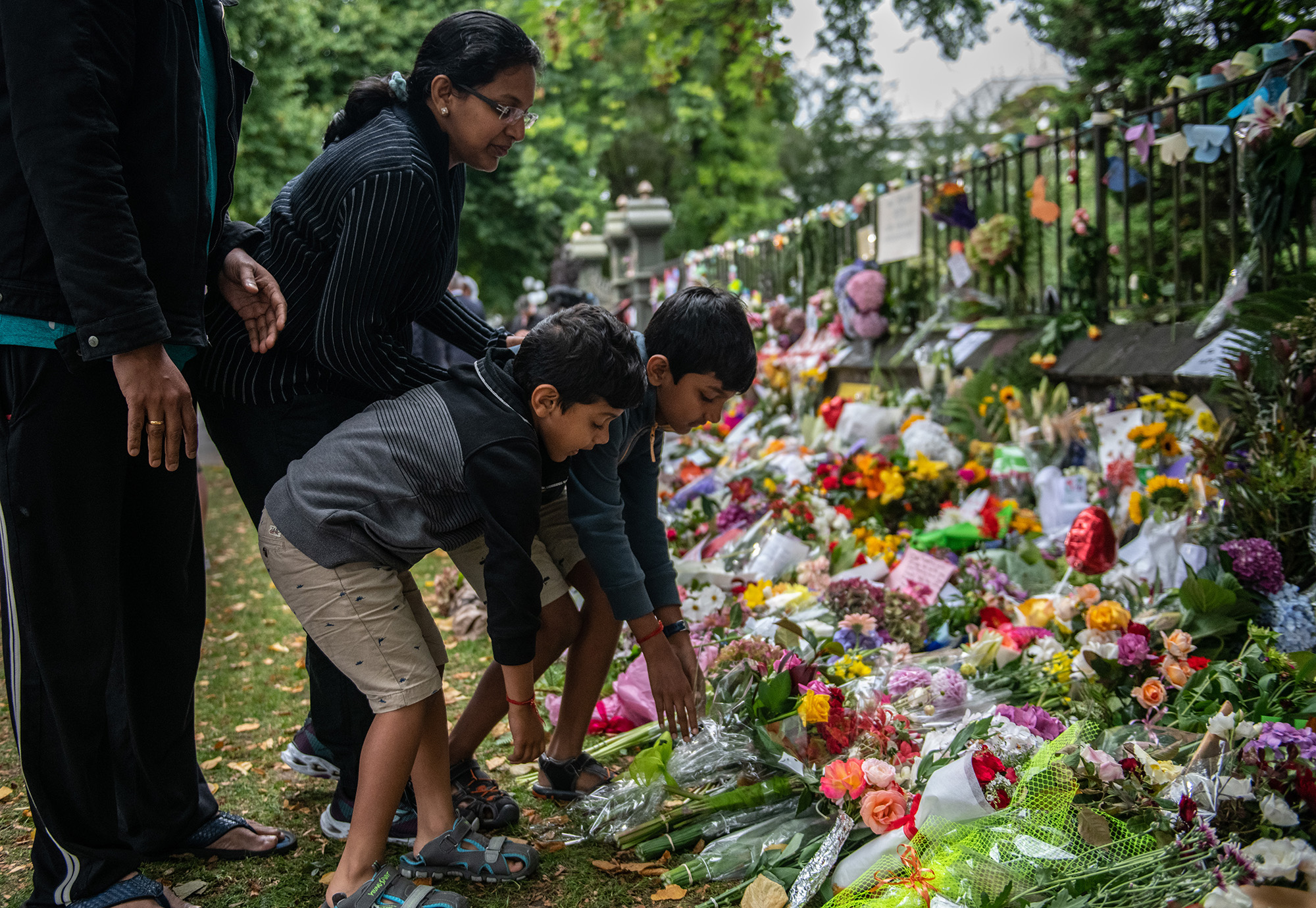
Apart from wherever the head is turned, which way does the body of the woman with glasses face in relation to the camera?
to the viewer's right

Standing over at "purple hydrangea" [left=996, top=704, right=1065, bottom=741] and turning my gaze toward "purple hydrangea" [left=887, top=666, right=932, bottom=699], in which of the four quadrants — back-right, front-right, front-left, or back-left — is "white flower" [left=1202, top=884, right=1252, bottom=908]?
back-left

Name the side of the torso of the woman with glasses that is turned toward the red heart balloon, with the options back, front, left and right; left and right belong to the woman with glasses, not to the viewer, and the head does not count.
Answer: front

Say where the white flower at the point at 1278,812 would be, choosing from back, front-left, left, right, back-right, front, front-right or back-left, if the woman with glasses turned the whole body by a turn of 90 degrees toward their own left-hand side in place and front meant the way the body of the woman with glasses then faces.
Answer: back-right

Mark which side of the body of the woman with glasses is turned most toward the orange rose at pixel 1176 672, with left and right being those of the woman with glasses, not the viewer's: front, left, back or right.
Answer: front

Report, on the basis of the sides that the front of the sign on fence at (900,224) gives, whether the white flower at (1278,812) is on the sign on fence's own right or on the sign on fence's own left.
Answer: on the sign on fence's own left

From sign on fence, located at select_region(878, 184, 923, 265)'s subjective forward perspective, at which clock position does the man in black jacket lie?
The man in black jacket is roughly at 11 o'clock from the sign on fence.

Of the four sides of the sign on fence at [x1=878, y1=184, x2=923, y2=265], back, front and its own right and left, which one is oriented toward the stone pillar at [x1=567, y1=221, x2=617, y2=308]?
right

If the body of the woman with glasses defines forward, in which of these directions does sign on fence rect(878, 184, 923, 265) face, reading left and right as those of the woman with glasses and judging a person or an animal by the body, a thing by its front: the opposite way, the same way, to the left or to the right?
the opposite way

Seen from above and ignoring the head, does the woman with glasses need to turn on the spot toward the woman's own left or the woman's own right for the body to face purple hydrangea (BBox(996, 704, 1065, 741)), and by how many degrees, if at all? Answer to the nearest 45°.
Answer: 0° — they already face it

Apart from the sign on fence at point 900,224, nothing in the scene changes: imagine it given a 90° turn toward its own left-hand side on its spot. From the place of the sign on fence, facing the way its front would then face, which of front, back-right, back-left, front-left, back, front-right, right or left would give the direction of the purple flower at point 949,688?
front-right

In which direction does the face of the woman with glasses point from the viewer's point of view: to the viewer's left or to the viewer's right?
to the viewer's right

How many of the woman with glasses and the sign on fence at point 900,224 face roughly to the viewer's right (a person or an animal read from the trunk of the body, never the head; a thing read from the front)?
1

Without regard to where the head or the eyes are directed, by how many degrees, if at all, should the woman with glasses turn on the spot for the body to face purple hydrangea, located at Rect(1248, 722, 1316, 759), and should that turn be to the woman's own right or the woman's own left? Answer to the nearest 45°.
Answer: approximately 45° to the woman's own right

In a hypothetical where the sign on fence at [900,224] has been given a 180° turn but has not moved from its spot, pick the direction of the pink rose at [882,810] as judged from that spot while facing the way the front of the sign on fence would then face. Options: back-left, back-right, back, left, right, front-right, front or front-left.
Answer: back-right

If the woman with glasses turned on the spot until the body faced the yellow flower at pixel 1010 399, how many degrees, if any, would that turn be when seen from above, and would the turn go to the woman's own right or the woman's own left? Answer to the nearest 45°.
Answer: approximately 45° to the woman's own left
